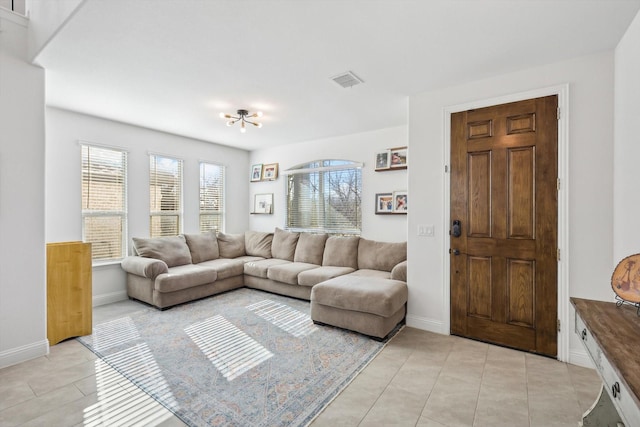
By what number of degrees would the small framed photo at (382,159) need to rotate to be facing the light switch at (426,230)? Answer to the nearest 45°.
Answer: approximately 45° to its left

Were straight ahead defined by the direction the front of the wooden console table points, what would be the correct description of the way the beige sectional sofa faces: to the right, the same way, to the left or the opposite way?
to the left

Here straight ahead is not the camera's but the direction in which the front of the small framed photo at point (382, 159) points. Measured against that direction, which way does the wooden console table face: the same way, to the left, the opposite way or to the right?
to the right

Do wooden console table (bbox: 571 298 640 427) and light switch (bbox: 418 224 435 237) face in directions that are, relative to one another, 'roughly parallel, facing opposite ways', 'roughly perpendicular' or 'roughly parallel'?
roughly perpendicular

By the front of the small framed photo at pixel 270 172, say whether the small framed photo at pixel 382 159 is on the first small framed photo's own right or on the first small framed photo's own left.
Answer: on the first small framed photo's own left

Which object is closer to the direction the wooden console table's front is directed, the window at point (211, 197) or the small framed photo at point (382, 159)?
the window

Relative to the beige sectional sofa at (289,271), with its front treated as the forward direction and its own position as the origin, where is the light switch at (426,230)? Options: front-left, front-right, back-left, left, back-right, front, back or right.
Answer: left

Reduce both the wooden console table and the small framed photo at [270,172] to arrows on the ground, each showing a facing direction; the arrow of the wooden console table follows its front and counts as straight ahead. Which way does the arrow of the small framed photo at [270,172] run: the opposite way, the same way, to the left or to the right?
to the left

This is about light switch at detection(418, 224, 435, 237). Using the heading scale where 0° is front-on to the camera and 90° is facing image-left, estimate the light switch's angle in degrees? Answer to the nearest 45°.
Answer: approximately 0°

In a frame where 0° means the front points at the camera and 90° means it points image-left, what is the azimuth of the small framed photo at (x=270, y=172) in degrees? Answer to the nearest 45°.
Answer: approximately 45°

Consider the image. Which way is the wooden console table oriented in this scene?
to the viewer's left

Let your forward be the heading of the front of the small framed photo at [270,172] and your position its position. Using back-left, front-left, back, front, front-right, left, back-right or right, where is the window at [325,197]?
left
